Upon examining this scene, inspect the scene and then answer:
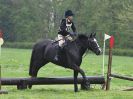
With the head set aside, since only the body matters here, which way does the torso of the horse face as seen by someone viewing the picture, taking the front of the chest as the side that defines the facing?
to the viewer's right

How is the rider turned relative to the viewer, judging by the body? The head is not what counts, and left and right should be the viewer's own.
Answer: facing the viewer and to the right of the viewer
